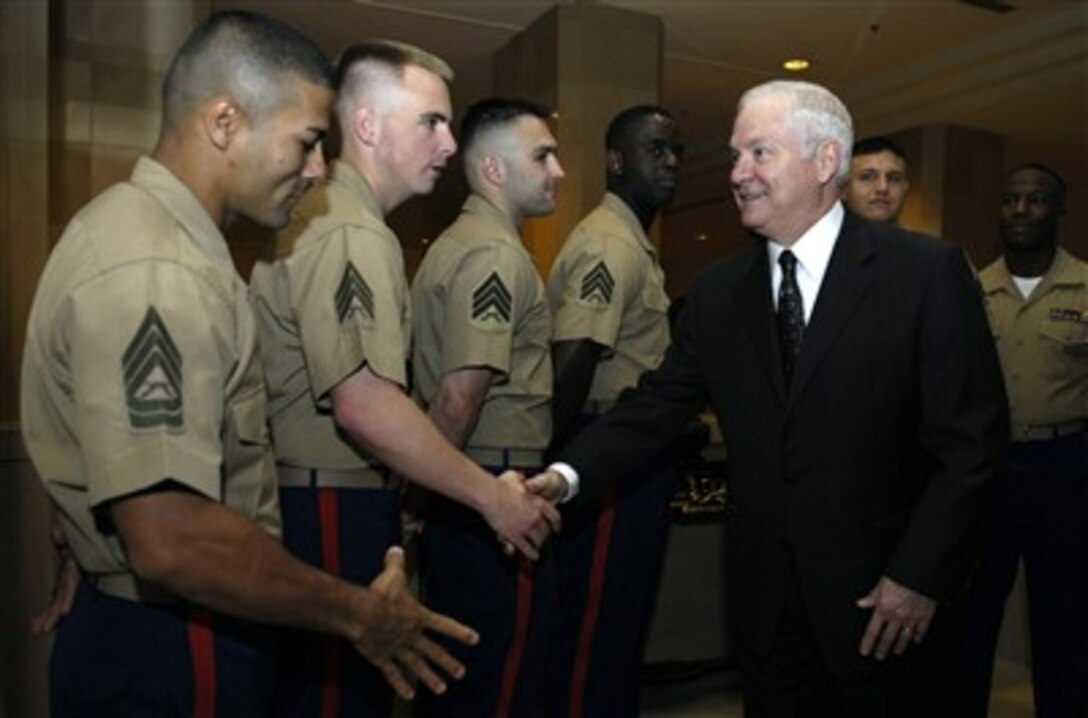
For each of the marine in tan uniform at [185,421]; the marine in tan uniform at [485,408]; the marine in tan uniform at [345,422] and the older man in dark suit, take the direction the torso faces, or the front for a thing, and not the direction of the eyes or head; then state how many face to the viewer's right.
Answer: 3

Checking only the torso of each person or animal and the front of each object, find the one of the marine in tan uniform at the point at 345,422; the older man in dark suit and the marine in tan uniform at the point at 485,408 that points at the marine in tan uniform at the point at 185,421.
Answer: the older man in dark suit

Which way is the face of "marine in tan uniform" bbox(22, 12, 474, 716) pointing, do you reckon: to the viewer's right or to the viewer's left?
to the viewer's right

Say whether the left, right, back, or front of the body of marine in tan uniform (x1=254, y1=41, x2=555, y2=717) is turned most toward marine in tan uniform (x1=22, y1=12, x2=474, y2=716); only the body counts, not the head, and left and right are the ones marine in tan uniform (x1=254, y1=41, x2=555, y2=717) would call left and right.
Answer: right

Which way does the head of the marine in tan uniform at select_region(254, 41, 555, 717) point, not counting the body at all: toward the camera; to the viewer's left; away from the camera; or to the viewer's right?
to the viewer's right

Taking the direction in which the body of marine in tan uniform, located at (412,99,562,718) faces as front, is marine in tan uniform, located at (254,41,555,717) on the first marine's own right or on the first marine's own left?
on the first marine's own right

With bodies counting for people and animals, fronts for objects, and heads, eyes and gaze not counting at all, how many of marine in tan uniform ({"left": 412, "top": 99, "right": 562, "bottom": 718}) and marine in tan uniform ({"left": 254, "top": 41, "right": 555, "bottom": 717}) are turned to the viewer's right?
2

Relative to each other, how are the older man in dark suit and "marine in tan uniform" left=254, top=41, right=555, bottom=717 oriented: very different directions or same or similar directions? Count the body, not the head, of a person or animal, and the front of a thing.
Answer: very different directions

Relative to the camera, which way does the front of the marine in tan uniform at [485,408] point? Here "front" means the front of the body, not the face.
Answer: to the viewer's right

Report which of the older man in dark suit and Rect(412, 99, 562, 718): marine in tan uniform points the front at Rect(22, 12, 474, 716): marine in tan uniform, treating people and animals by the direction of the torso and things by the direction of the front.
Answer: the older man in dark suit

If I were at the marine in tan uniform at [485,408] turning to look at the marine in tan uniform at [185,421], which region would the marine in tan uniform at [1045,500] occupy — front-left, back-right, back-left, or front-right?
back-left

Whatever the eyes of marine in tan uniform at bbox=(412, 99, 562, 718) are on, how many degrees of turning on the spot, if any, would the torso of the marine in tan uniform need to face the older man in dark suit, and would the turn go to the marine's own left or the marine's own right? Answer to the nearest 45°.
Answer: approximately 45° to the marine's own right

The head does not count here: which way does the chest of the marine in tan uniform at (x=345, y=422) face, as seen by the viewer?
to the viewer's right
